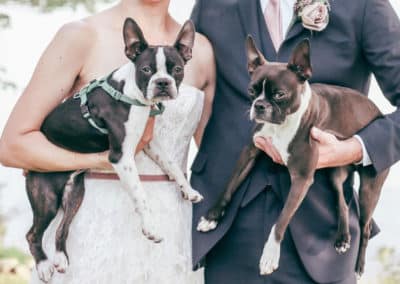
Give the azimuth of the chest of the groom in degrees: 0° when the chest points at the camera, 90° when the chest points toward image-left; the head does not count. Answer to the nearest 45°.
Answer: approximately 0°

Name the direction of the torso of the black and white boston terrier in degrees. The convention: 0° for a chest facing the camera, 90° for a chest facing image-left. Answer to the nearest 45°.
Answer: approximately 315°

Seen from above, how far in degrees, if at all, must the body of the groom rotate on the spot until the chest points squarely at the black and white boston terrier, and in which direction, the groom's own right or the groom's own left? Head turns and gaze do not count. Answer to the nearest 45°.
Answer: approximately 90° to the groom's own right

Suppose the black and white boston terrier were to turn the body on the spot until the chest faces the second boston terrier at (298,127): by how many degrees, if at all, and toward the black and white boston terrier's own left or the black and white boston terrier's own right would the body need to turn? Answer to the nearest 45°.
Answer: approximately 45° to the black and white boston terrier's own left

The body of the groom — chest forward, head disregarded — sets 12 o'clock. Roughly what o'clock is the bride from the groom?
The bride is roughly at 3 o'clock from the groom.

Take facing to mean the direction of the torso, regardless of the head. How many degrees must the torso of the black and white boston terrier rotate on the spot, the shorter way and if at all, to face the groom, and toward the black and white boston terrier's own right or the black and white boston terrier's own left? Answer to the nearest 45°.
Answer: approximately 45° to the black and white boston terrier's own left
